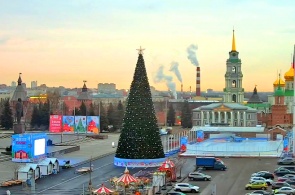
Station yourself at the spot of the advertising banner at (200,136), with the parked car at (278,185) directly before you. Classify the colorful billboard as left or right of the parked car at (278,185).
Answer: right

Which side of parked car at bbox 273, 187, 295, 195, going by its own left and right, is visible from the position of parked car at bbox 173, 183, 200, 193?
front

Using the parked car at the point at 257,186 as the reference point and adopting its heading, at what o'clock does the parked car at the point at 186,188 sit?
the parked car at the point at 186,188 is roughly at 11 o'clock from the parked car at the point at 257,186.

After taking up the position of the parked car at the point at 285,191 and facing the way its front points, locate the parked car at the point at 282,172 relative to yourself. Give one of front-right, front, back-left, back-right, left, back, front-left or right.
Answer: right

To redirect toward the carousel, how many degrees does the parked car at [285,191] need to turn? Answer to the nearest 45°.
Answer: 0° — it already faces it

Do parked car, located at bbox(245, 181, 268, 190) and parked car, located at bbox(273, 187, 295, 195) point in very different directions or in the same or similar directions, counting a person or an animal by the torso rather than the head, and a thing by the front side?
same or similar directions

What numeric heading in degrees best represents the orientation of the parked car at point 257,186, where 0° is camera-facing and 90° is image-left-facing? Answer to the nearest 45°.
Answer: approximately 90°

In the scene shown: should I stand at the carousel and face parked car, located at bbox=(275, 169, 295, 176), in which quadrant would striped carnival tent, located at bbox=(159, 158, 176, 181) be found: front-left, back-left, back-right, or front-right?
front-left

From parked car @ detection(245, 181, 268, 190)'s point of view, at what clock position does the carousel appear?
The carousel is roughly at 11 o'clock from the parked car.

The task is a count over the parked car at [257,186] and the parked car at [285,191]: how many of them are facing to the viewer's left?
2

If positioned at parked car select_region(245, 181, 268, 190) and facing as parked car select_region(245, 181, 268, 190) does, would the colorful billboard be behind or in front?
in front

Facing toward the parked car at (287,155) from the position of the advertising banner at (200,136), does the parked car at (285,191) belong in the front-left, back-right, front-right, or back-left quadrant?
front-right

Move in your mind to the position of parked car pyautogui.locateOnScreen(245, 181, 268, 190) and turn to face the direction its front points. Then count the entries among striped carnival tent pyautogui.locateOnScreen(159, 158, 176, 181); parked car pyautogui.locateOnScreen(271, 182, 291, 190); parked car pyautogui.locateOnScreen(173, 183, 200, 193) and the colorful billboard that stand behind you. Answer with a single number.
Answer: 1

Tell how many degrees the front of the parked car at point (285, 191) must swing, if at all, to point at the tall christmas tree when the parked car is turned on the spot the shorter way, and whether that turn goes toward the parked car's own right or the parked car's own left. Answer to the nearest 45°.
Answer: approximately 45° to the parked car's own right

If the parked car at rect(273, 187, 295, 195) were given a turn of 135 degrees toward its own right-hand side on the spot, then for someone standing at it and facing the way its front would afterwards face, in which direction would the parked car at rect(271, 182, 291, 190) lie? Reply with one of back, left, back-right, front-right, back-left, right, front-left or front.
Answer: front-left

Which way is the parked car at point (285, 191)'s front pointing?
to the viewer's left

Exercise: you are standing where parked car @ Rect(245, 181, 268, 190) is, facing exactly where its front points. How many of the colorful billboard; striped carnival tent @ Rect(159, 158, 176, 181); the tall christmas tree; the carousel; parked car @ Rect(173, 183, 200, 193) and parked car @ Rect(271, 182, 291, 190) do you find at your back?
1

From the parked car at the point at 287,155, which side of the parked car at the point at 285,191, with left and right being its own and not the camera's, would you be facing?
right

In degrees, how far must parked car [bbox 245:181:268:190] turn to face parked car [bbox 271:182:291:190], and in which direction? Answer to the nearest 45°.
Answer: approximately 180°
